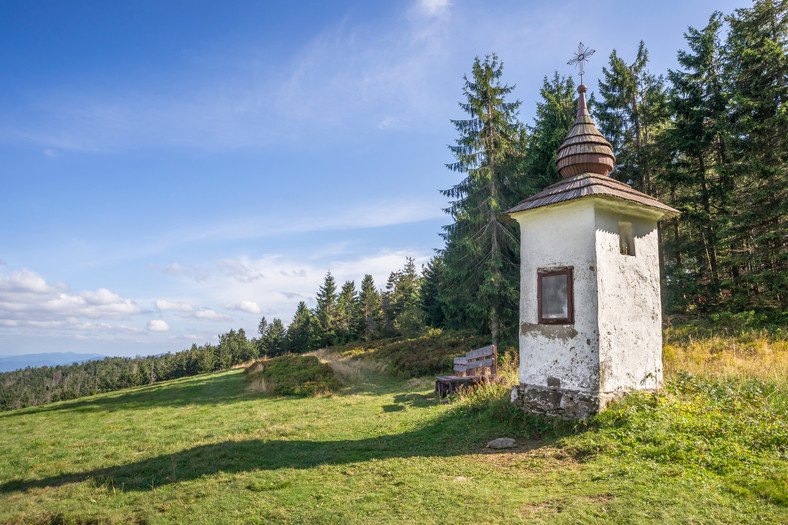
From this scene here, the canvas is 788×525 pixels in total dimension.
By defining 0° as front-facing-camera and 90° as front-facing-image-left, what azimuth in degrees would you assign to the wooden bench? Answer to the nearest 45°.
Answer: approximately 45°

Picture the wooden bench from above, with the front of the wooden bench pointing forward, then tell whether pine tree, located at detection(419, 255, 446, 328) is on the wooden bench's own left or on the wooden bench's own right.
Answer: on the wooden bench's own right

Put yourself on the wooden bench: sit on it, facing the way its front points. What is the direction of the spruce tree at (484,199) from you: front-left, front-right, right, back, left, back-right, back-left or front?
back-right

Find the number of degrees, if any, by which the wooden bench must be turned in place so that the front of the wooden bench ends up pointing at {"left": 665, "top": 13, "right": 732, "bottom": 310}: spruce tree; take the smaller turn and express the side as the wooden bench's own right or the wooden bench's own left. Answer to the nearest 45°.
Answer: approximately 180°

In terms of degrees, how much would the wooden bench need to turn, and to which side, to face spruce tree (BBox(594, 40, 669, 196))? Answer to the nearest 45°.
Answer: approximately 180°

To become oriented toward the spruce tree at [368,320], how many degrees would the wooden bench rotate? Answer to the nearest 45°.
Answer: approximately 135° to its right
